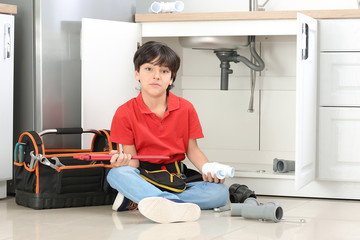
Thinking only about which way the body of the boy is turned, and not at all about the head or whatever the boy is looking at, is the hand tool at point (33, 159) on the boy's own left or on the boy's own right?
on the boy's own right

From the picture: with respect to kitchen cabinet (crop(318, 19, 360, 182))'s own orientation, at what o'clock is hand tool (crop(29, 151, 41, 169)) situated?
The hand tool is roughly at 2 o'clock from the kitchen cabinet.

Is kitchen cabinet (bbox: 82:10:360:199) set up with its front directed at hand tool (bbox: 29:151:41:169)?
no

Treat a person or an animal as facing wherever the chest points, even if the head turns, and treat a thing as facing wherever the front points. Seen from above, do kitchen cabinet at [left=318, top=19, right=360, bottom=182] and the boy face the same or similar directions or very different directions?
same or similar directions

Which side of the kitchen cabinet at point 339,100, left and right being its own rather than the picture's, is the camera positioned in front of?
front

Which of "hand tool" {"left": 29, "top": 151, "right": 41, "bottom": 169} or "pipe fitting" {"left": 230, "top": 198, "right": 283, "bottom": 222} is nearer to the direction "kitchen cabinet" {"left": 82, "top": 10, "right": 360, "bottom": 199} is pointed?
the pipe fitting

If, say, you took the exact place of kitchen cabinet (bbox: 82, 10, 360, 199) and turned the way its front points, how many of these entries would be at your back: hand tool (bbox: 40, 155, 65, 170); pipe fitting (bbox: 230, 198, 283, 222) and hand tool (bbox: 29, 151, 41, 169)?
0

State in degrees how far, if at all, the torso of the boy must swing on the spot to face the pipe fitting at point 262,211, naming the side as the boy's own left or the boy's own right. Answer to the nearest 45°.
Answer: approximately 45° to the boy's own left

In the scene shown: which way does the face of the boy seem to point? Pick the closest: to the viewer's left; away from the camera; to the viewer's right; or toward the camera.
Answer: toward the camera

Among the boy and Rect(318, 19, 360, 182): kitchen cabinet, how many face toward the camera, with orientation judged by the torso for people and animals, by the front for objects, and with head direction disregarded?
2

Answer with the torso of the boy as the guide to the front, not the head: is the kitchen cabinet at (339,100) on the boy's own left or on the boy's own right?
on the boy's own left

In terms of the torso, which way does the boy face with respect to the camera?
toward the camera
